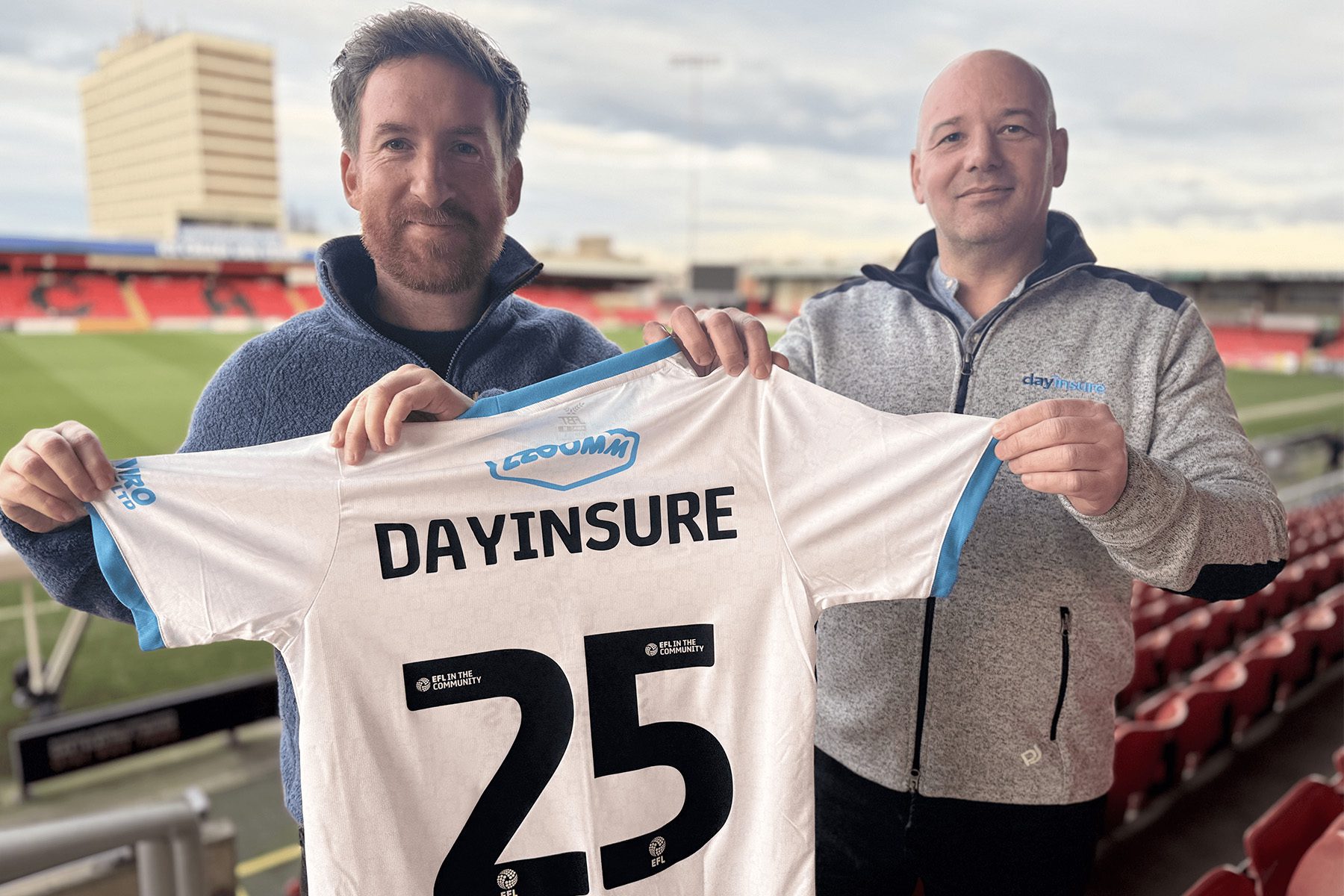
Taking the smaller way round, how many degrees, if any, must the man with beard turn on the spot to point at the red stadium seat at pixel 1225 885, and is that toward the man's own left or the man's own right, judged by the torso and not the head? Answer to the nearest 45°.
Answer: approximately 90° to the man's own left

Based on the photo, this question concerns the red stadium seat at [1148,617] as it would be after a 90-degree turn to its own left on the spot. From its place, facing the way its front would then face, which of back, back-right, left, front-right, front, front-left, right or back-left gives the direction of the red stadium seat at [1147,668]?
front-left

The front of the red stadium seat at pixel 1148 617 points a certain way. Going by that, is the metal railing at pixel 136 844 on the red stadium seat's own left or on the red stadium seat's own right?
on the red stadium seat's own left

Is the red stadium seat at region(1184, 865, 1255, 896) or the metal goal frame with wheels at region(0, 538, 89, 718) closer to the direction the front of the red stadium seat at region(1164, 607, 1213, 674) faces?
the metal goal frame with wheels

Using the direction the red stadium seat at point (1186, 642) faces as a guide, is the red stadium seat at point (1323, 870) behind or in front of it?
behind

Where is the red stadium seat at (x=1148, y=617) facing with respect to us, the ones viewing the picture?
facing away from the viewer and to the left of the viewer

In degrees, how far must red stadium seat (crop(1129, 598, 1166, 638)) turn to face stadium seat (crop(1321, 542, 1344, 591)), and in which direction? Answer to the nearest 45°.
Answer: approximately 90° to its right

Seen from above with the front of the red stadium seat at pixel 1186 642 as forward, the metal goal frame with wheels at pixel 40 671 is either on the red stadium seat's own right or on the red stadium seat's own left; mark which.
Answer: on the red stadium seat's own left

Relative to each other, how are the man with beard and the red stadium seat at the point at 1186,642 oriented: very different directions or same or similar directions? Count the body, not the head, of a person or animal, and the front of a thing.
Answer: very different directions

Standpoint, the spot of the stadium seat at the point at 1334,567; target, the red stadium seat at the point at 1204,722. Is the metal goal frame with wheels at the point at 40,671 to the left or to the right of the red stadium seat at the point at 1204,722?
right

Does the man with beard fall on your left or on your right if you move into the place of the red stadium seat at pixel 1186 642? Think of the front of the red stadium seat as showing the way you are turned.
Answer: on your left
